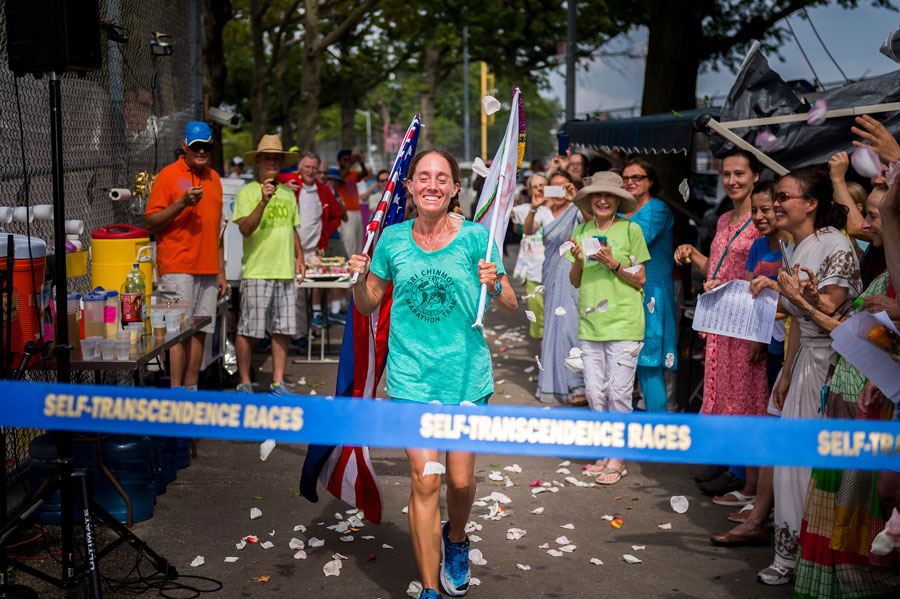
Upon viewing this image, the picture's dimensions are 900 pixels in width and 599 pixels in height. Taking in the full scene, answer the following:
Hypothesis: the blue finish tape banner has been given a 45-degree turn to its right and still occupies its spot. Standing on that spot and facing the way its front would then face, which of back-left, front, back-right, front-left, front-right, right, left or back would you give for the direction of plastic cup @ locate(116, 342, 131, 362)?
right

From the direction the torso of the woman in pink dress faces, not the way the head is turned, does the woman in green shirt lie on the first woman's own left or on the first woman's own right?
on the first woman's own right

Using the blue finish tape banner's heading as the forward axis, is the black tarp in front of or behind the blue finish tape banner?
behind

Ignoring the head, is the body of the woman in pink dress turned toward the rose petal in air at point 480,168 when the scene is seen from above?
yes

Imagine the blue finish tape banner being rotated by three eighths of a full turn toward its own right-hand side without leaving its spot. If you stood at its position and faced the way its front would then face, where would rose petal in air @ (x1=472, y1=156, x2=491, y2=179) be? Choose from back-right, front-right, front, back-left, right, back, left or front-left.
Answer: front-right

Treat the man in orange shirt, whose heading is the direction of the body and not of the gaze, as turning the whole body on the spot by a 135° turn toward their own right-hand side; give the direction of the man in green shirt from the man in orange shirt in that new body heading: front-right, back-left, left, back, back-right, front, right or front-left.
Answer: back-right

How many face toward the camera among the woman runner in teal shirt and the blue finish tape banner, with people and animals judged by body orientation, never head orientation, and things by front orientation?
2

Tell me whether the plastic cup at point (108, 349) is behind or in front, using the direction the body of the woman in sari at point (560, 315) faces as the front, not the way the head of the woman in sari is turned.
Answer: in front

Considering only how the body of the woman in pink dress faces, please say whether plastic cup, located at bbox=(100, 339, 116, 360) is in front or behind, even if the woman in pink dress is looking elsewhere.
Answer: in front

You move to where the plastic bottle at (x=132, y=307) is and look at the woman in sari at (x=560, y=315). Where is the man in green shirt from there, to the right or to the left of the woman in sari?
left
